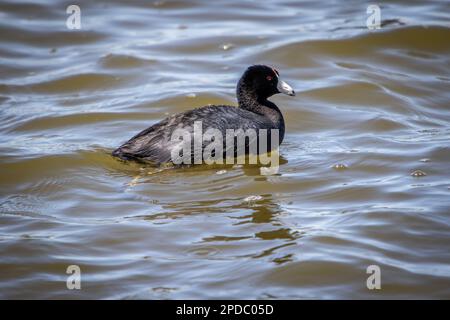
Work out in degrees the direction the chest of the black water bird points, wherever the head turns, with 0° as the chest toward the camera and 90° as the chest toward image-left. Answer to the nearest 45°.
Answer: approximately 270°
